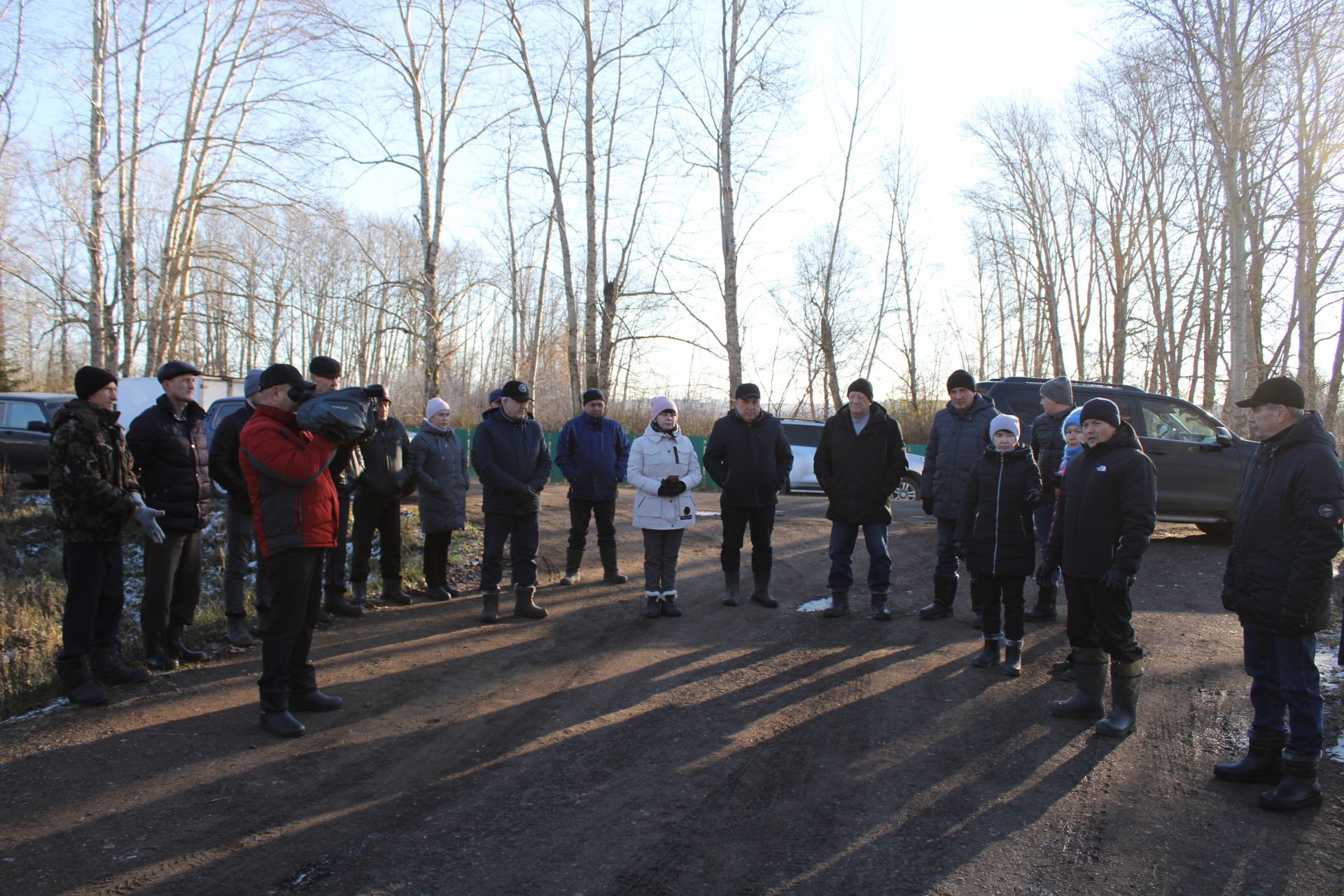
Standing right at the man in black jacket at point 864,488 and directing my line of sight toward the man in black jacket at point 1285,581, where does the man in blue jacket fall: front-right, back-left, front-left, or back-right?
back-right

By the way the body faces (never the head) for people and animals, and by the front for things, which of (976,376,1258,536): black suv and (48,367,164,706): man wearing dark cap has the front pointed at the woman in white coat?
the man wearing dark cap

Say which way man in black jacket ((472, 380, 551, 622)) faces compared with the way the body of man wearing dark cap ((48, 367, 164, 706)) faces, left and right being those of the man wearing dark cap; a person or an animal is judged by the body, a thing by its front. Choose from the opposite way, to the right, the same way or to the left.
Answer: to the right

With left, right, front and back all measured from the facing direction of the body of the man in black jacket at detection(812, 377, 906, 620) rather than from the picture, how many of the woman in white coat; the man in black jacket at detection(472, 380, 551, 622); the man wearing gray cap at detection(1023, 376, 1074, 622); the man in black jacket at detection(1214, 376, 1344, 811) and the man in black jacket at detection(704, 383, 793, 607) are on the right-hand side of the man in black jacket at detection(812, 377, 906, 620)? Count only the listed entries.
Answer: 3

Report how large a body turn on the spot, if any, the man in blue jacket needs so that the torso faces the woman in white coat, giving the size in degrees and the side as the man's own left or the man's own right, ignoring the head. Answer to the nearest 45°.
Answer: approximately 45° to the man's own left

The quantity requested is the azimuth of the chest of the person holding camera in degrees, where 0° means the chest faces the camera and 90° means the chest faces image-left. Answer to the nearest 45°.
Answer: approximately 270°

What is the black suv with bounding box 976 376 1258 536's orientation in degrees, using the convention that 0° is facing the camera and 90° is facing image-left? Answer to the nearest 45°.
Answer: approximately 270°

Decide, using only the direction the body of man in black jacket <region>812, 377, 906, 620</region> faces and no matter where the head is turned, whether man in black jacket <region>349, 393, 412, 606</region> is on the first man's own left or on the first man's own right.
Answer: on the first man's own right

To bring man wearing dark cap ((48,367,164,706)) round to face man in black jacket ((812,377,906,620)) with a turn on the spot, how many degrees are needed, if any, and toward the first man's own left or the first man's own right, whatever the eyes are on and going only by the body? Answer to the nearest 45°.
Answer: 0° — they already face them

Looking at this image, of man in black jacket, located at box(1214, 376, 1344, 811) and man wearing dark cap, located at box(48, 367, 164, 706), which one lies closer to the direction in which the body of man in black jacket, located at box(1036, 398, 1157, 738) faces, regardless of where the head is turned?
the man wearing dark cap

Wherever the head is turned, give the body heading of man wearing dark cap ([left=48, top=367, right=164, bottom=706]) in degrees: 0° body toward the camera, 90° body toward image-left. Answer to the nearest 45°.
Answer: approximately 270°

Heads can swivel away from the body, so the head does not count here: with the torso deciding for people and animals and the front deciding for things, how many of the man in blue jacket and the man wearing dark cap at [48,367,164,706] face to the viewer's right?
1

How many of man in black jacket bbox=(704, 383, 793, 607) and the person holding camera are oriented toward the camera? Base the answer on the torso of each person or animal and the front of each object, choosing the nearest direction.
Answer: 1
